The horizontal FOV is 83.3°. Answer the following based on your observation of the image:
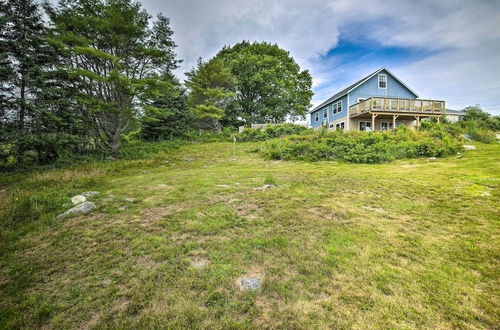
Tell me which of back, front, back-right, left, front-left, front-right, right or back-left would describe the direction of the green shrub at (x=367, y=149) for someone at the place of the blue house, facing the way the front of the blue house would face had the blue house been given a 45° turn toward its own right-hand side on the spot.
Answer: front

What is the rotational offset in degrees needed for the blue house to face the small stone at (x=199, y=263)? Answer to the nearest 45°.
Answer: approximately 45° to its right

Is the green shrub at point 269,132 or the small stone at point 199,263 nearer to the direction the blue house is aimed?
the small stone

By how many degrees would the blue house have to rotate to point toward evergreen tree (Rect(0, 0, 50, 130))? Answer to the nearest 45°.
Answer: approximately 90° to its right

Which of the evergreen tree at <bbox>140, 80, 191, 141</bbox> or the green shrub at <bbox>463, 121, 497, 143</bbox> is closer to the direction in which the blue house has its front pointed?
the green shrub

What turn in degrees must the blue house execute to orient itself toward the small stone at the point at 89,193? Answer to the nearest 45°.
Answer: approximately 45° to its right

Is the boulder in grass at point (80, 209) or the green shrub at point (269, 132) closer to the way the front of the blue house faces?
the boulder in grass

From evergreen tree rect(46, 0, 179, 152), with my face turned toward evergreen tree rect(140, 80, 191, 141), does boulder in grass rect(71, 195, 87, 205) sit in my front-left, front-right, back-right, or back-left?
back-right

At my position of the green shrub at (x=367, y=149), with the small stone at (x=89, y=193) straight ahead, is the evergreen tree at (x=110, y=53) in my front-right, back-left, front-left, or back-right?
front-right

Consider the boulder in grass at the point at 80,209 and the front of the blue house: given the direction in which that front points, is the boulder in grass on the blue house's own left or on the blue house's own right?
on the blue house's own right

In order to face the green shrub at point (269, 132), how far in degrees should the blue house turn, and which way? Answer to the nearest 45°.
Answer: approximately 90° to its right

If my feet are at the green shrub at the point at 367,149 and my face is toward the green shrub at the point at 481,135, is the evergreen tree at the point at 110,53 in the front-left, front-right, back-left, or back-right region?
back-left

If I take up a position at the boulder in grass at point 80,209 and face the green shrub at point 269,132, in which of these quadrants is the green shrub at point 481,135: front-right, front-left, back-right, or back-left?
front-right

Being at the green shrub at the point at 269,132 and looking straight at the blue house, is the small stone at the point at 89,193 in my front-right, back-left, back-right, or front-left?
back-right

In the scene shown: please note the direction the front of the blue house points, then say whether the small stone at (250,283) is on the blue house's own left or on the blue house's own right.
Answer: on the blue house's own right

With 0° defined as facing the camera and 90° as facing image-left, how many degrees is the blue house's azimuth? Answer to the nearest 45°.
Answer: approximately 315°

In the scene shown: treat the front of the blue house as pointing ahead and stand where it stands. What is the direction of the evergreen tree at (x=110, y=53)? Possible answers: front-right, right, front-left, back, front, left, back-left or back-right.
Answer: right

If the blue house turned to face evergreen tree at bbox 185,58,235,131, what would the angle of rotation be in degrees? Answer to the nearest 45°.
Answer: approximately 135° to its right
